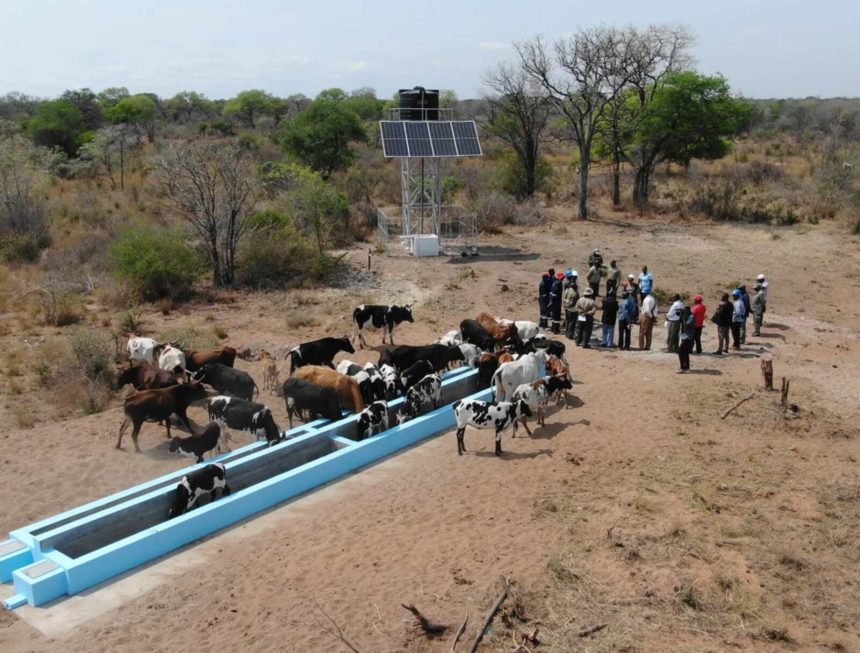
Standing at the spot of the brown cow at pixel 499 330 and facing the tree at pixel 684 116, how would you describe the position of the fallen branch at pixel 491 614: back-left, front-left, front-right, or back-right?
back-right

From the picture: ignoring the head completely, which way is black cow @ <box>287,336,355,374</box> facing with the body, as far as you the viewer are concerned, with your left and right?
facing to the right of the viewer

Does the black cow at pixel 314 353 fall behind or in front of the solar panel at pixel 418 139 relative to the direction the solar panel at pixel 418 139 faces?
in front

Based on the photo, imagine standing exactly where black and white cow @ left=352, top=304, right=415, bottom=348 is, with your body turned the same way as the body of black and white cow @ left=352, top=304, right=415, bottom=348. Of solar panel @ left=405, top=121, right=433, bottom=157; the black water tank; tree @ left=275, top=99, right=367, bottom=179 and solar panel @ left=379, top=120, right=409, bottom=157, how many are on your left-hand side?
4

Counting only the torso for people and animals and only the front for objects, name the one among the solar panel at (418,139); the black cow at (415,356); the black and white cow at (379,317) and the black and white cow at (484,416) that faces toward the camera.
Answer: the solar panel

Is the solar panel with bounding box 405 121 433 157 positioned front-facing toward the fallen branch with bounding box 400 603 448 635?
yes

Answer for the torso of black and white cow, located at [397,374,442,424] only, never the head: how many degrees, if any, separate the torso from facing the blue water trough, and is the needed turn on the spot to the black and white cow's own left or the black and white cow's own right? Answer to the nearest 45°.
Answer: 0° — it already faces it

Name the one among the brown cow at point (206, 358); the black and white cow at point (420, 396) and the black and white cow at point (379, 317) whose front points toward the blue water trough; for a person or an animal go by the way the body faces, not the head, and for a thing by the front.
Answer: the black and white cow at point (420, 396)

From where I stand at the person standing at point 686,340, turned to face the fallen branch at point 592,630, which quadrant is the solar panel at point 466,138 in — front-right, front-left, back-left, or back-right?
back-right

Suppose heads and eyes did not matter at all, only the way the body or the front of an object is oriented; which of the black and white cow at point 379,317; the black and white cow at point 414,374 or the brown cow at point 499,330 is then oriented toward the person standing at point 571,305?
the black and white cow at point 379,317

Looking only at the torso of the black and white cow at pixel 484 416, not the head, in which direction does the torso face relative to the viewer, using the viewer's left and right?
facing to the right of the viewer

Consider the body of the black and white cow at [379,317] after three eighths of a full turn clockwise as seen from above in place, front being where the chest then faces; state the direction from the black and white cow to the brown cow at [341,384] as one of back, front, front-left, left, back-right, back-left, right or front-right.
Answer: front-left

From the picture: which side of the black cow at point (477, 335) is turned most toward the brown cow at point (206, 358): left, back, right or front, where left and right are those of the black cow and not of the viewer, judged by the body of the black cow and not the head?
right

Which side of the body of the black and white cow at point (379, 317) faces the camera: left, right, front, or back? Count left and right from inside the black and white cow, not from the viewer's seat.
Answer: right
